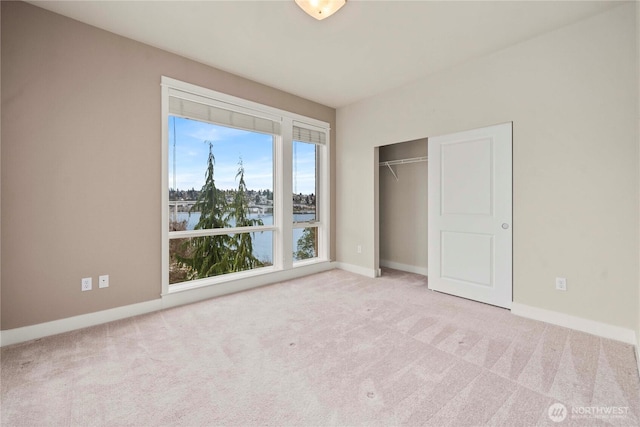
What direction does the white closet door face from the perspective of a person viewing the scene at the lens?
facing the viewer and to the left of the viewer

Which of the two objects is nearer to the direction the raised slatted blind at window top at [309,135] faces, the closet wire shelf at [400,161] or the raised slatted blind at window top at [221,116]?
the closet wire shelf

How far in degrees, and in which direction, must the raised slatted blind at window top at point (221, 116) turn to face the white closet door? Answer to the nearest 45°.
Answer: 0° — it already faces it

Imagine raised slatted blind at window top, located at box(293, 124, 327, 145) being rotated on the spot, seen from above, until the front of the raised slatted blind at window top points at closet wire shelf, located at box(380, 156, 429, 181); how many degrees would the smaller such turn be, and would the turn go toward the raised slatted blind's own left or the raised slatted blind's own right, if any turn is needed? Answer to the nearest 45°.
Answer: approximately 45° to the raised slatted blind's own left

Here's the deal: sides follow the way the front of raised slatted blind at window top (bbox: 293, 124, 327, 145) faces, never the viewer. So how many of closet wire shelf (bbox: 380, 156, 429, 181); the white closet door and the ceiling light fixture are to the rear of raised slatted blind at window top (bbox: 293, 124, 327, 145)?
0

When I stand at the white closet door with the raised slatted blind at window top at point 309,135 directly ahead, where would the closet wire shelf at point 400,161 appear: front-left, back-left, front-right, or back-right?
front-right

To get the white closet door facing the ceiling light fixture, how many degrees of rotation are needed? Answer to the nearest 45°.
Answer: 0° — it already faces it

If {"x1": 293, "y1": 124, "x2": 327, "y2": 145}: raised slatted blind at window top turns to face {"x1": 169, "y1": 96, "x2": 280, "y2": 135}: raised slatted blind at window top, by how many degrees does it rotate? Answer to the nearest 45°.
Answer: approximately 90° to its right

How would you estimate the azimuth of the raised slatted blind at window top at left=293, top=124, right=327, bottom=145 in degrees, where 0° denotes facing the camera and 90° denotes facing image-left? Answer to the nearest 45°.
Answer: approximately 315°

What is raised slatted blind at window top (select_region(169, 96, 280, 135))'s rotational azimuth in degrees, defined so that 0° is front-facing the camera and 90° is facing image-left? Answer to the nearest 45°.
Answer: approximately 315°

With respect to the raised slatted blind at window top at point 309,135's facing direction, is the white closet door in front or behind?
in front

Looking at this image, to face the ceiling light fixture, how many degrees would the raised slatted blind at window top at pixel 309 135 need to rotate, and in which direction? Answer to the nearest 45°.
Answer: approximately 45° to its right

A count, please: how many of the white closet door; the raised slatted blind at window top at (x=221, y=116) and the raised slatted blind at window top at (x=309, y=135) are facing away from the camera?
0

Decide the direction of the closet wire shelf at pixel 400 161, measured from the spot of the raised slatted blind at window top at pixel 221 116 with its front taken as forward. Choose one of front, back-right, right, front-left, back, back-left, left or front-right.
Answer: front-left

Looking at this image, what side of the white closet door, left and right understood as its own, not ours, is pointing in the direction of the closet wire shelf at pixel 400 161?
right

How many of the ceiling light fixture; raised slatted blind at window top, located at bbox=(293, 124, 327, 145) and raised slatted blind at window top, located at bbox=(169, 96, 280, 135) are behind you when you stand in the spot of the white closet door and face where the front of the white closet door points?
0

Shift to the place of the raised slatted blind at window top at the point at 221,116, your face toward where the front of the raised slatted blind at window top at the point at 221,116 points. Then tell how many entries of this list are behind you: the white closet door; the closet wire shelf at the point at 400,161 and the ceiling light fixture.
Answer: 0

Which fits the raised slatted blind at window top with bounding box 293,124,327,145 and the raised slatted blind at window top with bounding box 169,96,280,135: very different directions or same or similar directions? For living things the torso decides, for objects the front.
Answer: same or similar directions
